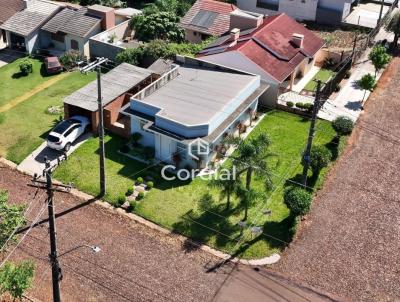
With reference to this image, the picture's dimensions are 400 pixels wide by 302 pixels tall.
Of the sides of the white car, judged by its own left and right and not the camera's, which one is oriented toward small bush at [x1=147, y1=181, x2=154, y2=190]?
right

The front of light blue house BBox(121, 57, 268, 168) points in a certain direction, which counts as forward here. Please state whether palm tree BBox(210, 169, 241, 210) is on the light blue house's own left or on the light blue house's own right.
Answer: on the light blue house's own left

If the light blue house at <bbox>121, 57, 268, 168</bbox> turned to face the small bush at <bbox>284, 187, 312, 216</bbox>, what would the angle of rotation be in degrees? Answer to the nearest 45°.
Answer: approximately 90° to its left

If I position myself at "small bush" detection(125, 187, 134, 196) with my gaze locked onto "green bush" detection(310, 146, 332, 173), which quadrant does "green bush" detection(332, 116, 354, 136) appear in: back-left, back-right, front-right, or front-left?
front-left

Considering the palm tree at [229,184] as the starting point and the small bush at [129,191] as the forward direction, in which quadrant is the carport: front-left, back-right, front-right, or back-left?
front-right

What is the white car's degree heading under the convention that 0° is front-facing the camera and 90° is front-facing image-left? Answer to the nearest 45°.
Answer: approximately 225°

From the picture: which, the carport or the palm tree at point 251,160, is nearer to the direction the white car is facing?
the carport

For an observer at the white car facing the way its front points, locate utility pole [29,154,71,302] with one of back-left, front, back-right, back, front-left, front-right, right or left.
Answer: back-right

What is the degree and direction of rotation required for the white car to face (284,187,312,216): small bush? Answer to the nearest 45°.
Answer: approximately 90° to its right

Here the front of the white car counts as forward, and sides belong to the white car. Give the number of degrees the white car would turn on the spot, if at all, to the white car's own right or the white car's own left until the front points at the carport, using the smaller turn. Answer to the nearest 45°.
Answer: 0° — it already faces it

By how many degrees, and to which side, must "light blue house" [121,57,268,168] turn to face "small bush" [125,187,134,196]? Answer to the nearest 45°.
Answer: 0° — it already faces it

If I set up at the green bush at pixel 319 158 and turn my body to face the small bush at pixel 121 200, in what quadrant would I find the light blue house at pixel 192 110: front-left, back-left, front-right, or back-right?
front-right

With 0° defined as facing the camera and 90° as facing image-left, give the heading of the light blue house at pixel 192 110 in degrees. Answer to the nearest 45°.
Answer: approximately 45°
